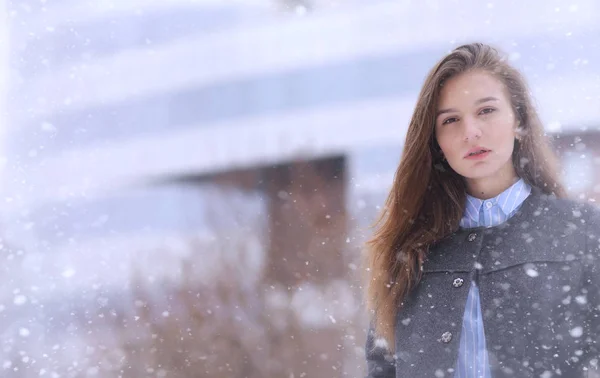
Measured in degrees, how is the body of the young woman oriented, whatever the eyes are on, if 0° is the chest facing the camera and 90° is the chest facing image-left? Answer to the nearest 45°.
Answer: approximately 0°
